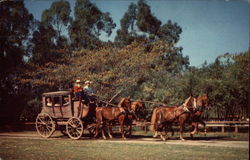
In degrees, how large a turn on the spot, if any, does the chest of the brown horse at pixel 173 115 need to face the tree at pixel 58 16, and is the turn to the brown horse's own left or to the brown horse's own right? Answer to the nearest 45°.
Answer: approximately 180°

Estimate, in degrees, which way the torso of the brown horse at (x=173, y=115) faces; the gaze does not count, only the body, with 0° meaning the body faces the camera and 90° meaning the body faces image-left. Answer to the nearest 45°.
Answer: approximately 270°

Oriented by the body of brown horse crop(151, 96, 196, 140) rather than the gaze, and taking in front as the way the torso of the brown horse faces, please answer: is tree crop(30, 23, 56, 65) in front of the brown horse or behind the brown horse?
behind

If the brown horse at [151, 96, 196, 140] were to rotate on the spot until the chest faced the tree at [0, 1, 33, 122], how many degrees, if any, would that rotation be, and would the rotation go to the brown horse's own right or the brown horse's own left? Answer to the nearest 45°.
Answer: approximately 180°

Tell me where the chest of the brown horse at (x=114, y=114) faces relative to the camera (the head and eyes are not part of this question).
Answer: to the viewer's right

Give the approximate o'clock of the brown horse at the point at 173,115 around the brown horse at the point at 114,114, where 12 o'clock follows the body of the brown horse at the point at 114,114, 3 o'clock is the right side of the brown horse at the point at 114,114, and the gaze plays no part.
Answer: the brown horse at the point at 173,115 is roughly at 1 o'clock from the brown horse at the point at 114,114.

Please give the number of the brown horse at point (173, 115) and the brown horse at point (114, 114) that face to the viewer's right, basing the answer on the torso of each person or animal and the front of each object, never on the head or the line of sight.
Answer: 2

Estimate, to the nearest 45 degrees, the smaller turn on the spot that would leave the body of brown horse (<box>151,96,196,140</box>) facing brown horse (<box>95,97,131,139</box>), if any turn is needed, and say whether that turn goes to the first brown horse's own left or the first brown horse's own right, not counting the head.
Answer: approximately 180°
